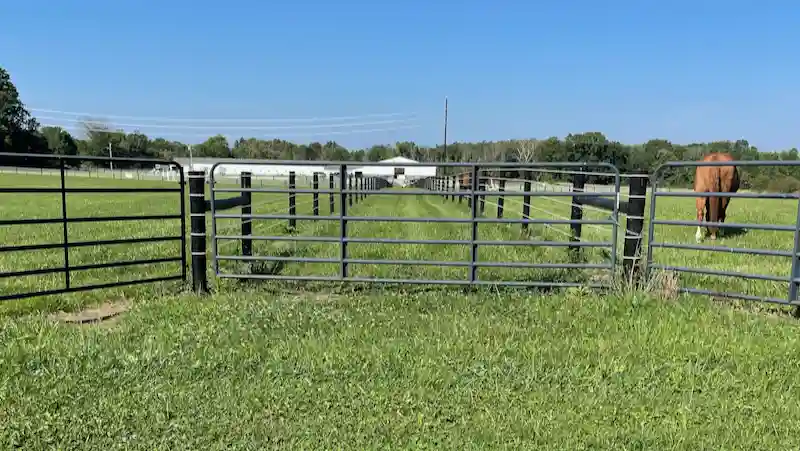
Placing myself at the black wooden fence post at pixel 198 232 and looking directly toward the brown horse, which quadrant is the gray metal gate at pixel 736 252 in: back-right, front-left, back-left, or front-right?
front-right

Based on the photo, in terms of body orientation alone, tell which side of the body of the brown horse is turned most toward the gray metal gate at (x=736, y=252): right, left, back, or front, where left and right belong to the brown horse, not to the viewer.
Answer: back

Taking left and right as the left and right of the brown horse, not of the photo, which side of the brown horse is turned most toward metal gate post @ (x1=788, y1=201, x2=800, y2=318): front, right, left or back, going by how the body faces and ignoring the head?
back

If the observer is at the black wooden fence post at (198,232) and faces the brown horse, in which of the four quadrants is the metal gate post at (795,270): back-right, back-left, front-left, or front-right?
front-right

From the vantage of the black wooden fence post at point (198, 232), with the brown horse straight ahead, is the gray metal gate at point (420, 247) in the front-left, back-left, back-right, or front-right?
front-right

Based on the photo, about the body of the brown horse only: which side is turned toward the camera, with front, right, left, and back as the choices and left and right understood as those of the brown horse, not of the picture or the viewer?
back

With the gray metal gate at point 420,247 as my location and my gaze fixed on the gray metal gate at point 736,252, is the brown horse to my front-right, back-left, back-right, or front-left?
front-left

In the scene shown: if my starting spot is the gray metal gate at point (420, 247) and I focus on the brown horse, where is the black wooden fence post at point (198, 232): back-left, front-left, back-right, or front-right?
back-left
